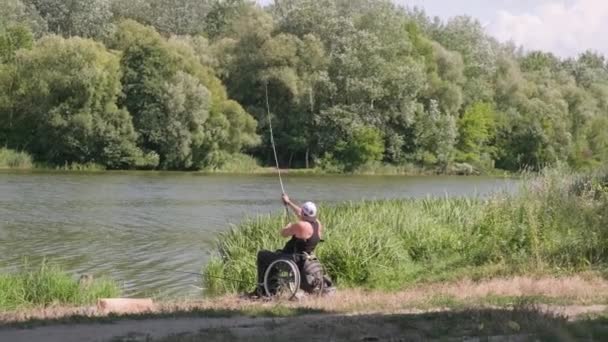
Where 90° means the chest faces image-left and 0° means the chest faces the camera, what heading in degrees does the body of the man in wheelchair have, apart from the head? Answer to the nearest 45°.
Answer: approximately 90°
